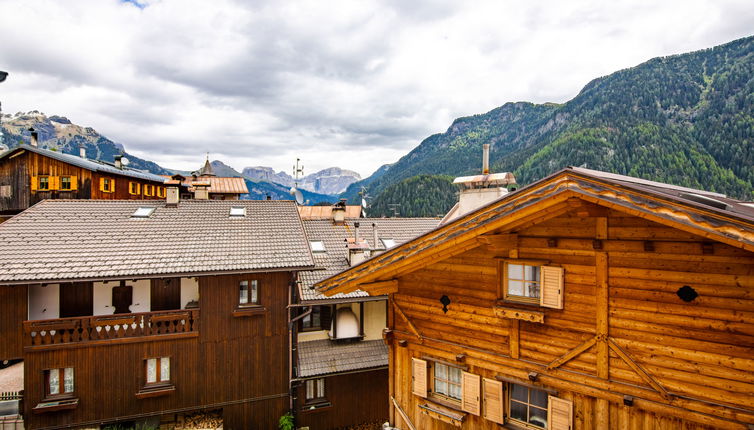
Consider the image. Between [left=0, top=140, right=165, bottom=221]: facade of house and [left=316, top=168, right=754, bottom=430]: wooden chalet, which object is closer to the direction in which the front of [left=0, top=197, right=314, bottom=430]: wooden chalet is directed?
the wooden chalet

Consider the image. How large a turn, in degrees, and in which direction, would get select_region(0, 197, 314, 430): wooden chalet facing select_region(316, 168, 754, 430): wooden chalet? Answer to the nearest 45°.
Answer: approximately 45° to its left

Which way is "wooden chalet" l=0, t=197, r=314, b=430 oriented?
toward the camera

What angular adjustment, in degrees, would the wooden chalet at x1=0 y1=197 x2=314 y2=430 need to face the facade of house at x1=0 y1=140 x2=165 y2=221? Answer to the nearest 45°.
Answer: approximately 180°
